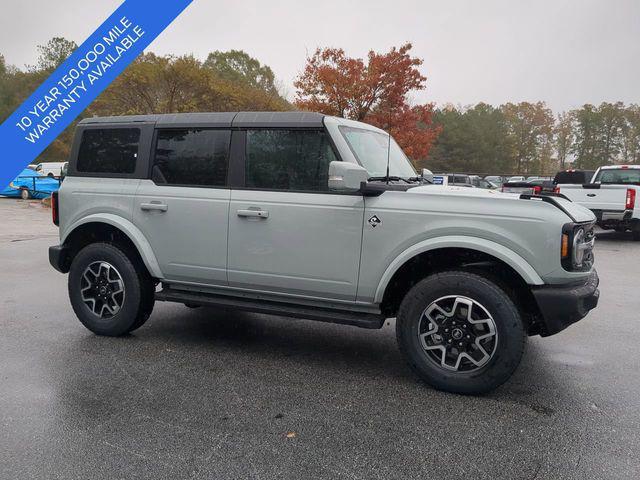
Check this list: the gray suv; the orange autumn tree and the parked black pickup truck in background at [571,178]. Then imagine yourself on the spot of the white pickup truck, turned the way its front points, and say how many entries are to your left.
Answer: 2

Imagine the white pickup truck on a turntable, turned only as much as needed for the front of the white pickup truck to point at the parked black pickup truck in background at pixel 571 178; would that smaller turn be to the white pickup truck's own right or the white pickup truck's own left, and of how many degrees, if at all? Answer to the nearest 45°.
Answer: approximately 90° to the white pickup truck's own left

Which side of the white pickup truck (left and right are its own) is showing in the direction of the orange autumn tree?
left

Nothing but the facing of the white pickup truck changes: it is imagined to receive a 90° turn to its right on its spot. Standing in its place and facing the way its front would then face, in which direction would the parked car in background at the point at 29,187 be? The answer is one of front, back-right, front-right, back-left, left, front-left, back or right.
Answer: back-right

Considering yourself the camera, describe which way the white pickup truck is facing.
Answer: facing away from the viewer and to the right of the viewer

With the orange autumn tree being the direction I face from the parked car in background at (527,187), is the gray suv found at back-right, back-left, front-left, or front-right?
back-left

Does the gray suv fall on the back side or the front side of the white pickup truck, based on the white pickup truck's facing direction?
on the back side
